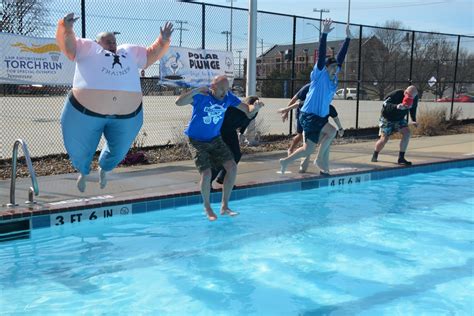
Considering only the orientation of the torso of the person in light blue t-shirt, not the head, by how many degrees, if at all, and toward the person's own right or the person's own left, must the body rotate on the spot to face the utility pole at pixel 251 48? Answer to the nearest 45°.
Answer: approximately 180°

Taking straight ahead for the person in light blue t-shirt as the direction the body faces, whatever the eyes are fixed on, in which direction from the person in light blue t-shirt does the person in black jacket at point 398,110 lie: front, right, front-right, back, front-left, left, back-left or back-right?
left

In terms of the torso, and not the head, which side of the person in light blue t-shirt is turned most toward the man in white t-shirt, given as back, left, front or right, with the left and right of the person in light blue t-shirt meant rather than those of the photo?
right

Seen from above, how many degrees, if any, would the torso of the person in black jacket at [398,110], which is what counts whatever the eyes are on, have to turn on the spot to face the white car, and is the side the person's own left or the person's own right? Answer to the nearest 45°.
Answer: approximately 135° to the person's own left

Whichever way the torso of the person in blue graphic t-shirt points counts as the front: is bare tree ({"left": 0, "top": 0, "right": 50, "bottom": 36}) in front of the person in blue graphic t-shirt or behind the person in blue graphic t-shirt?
behind

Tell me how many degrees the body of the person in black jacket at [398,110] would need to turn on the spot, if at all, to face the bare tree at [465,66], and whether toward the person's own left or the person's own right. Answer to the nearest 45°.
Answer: approximately 135° to the person's own left

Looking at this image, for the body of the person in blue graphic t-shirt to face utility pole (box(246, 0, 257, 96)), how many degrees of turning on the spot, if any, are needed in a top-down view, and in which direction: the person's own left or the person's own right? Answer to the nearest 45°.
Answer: approximately 135° to the person's own left

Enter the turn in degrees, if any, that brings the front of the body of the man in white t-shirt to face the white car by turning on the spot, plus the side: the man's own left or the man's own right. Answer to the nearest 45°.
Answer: approximately 135° to the man's own left

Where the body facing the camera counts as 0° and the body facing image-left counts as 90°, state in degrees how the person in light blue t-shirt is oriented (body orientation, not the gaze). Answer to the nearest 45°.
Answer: approximately 315°
